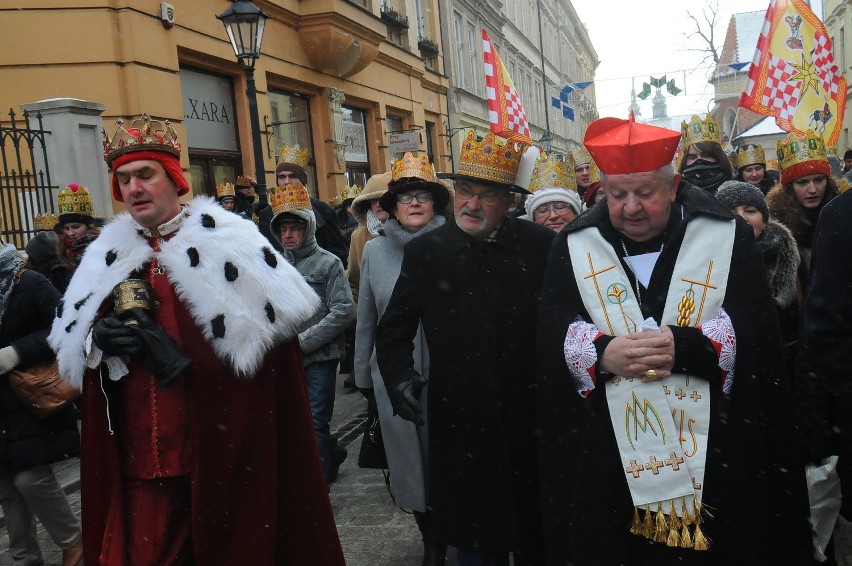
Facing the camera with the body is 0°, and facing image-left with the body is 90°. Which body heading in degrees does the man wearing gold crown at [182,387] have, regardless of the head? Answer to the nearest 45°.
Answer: approximately 45°

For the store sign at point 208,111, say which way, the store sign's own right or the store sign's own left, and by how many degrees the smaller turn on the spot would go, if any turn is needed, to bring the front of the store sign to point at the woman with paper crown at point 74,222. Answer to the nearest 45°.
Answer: approximately 45° to the store sign's own right

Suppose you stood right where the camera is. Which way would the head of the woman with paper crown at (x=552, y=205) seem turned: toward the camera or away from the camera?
toward the camera

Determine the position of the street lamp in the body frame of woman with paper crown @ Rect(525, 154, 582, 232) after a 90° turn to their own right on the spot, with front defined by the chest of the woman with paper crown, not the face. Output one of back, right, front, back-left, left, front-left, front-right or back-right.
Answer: front-right

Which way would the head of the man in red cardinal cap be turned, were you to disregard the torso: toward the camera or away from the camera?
toward the camera

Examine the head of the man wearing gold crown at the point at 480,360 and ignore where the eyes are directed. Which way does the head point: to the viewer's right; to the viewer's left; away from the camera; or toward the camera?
toward the camera

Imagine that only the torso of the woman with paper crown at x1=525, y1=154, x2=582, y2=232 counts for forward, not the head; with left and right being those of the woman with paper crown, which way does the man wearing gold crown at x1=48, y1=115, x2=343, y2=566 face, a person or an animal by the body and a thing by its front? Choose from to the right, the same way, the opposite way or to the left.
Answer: the same way

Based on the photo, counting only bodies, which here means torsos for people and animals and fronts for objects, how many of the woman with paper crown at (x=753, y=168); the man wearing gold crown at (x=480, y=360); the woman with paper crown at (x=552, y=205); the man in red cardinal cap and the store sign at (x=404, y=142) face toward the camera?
5

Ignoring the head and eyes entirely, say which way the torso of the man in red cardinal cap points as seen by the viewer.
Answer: toward the camera

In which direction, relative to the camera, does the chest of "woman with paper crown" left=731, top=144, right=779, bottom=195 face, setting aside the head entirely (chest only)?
toward the camera

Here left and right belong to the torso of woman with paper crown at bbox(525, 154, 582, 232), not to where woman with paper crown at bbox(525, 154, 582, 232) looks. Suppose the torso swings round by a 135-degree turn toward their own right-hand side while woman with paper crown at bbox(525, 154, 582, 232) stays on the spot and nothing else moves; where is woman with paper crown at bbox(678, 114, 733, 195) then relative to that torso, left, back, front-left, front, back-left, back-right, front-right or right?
right

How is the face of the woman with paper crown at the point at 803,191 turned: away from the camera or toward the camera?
toward the camera

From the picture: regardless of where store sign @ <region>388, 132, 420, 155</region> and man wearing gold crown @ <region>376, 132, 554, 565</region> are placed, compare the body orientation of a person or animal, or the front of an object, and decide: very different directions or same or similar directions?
same or similar directions

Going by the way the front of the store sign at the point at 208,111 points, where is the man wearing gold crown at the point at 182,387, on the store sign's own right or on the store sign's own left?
on the store sign's own right
